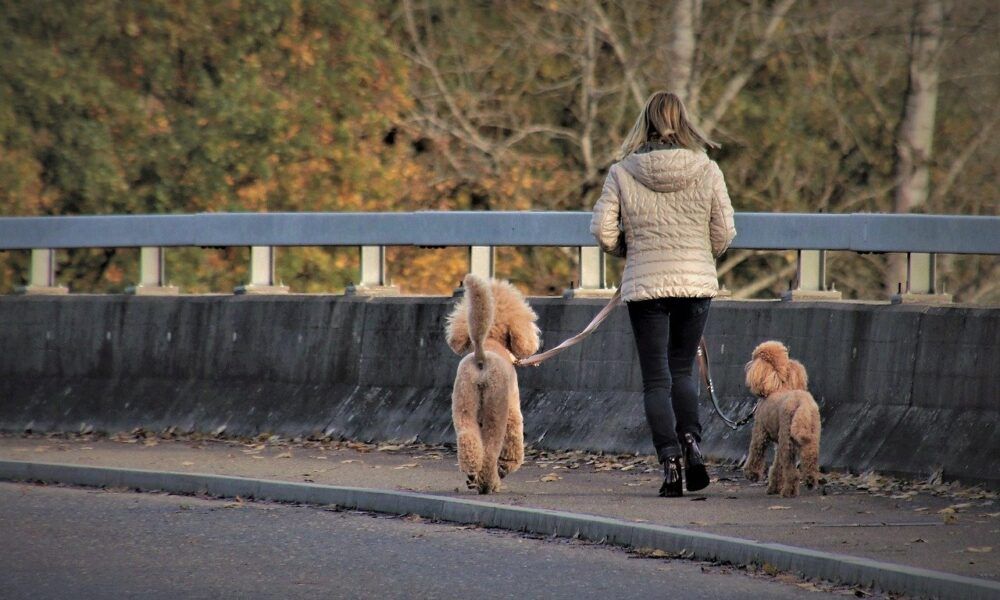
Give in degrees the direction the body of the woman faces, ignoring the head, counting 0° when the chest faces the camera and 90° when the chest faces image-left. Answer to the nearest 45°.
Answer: approximately 180°

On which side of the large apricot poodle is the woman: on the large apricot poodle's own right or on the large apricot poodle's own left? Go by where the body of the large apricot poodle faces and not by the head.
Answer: on the large apricot poodle's own right

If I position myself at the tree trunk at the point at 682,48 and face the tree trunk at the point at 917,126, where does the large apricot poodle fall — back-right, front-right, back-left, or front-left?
back-right

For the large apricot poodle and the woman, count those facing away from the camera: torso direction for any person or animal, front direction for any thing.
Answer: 2

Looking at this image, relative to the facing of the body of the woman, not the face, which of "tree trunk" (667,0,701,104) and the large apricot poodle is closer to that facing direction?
the tree trunk

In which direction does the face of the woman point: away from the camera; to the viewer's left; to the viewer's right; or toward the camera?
away from the camera

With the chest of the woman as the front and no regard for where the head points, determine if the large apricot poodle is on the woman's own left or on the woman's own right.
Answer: on the woman's own left

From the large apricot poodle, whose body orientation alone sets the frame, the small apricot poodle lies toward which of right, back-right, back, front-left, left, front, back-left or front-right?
right

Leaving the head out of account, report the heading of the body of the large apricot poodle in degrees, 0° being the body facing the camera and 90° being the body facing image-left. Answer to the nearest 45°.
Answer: approximately 180°

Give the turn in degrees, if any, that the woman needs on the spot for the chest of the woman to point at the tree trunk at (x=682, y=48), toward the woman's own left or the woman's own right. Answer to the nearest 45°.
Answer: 0° — they already face it
